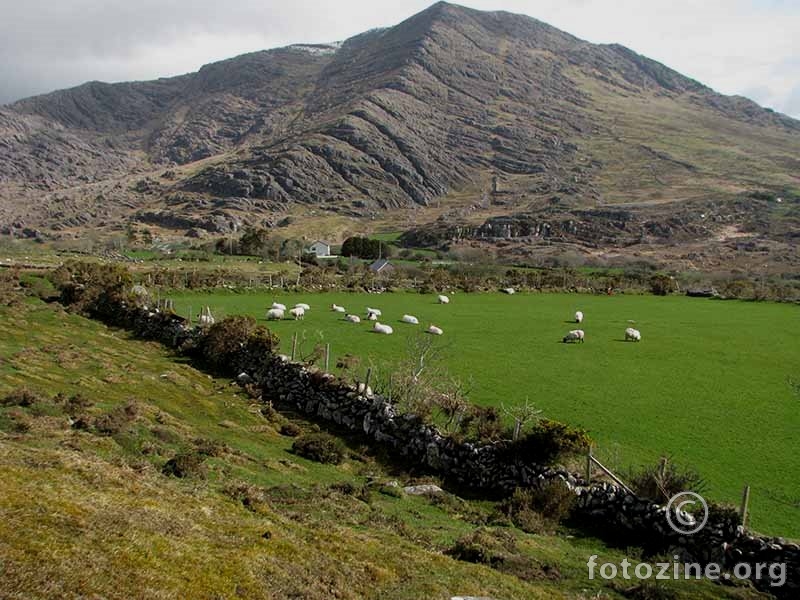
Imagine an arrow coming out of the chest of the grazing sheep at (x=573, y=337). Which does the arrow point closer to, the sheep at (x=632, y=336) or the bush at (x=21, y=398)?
the bush

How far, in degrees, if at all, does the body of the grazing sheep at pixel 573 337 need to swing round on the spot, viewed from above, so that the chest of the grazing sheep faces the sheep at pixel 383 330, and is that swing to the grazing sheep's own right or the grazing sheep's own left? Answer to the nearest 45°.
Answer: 0° — it already faces it

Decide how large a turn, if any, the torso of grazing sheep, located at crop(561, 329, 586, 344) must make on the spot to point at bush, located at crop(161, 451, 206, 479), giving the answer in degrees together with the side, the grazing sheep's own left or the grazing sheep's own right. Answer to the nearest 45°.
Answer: approximately 90° to the grazing sheep's own left

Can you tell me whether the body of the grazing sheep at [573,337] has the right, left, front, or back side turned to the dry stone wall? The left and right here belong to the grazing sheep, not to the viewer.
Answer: left

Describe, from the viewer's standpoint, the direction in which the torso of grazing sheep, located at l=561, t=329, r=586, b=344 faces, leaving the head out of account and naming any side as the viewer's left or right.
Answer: facing to the left of the viewer

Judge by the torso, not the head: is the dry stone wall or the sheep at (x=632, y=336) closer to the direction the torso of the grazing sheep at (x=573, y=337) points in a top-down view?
the dry stone wall

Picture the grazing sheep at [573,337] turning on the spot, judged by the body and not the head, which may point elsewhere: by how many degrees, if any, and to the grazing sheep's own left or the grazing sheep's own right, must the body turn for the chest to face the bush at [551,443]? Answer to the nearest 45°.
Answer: approximately 90° to the grazing sheep's own left

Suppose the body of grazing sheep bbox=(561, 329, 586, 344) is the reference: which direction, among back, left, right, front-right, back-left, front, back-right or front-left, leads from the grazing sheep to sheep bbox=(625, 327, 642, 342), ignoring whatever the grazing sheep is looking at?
back-right

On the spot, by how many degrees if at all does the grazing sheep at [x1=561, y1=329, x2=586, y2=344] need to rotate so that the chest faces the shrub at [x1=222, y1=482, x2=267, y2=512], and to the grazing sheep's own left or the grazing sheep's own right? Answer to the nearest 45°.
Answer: approximately 90° to the grazing sheep's own left

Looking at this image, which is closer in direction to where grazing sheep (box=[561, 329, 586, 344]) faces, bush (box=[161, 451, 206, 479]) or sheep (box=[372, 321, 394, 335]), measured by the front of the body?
the sheep

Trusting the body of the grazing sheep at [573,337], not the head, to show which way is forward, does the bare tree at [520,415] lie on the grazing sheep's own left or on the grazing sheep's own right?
on the grazing sheep's own left

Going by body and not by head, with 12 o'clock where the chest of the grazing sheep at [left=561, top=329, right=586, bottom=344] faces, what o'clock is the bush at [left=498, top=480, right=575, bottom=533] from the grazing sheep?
The bush is roughly at 9 o'clock from the grazing sheep.

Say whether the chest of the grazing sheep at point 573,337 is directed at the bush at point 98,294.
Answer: yes

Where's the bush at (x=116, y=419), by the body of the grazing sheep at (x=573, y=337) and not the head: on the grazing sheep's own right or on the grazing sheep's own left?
on the grazing sheep's own left
